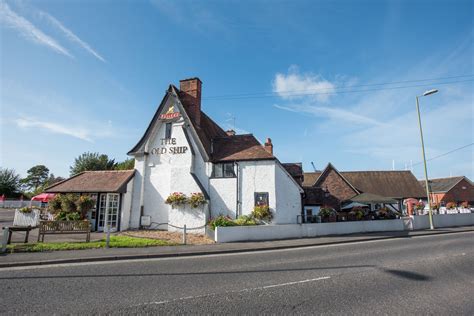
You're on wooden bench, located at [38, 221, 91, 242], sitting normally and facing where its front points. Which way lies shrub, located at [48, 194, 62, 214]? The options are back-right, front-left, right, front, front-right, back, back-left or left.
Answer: back

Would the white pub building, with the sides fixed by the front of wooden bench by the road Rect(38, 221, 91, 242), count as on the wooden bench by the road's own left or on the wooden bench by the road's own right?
on the wooden bench's own left

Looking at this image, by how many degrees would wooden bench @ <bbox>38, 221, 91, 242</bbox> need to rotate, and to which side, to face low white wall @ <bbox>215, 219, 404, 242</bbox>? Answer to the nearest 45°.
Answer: approximately 90° to its left

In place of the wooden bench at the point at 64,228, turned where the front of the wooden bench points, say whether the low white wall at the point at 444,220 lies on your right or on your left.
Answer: on your left

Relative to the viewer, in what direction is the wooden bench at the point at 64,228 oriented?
toward the camera

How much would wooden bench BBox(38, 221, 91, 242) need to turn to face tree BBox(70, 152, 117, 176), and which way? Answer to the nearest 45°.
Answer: approximately 180°

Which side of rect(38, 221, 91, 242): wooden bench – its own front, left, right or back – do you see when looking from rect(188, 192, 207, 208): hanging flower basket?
left

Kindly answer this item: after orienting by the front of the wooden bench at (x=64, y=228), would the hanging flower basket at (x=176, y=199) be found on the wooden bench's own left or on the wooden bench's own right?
on the wooden bench's own left

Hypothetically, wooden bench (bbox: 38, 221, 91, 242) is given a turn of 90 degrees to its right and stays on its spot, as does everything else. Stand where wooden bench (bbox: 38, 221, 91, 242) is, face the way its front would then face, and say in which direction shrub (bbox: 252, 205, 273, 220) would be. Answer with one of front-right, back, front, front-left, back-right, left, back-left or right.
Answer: back
